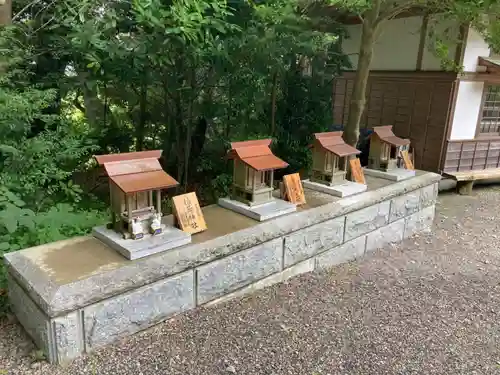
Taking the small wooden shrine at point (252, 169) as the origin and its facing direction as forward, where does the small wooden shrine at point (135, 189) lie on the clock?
the small wooden shrine at point (135, 189) is roughly at 3 o'clock from the small wooden shrine at point (252, 169).

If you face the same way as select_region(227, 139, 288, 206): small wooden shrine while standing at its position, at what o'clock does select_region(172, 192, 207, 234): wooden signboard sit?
The wooden signboard is roughly at 3 o'clock from the small wooden shrine.

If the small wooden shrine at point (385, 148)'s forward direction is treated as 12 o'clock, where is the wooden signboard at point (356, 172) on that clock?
The wooden signboard is roughly at 2 o'clock from the small wooden shrine.

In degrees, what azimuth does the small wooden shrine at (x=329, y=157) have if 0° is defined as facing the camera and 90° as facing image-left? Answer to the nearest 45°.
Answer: approximately 315°

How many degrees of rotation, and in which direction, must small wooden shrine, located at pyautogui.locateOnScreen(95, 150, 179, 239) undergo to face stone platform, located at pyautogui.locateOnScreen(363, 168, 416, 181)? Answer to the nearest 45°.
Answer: approximately 90° to its left
